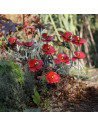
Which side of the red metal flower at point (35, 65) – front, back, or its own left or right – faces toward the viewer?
front

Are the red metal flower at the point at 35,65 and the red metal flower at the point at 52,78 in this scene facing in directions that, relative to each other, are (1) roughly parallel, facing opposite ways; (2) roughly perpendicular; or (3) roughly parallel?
roughly parallel

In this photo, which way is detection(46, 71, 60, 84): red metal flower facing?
toward the camera

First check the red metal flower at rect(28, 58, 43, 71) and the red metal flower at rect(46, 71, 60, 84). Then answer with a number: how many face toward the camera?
2
